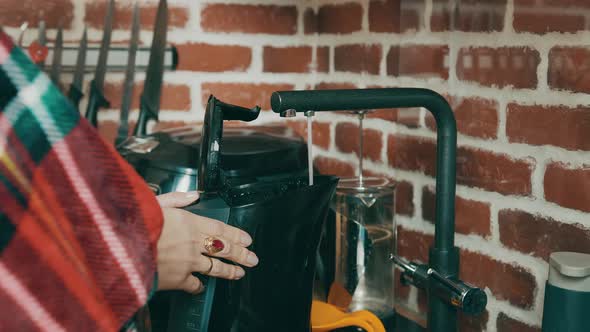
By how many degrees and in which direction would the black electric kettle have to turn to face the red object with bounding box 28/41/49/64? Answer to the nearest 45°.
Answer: approximately 135° to its left

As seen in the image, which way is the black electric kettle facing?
to the viewer's right
